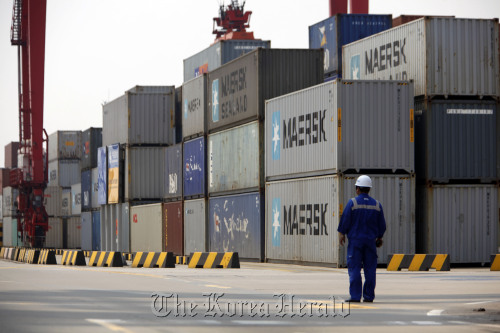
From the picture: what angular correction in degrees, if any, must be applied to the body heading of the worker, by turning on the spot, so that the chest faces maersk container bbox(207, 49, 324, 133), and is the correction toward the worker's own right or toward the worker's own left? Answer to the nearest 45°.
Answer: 0° — they already face it

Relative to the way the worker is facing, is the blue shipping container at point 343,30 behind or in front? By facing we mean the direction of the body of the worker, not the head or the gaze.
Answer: in front

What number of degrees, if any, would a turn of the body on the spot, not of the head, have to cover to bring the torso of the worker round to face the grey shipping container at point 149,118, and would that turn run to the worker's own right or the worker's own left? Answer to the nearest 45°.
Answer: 0° — they already face it

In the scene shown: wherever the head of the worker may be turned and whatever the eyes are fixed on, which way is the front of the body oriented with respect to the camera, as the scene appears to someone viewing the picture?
away from the camera

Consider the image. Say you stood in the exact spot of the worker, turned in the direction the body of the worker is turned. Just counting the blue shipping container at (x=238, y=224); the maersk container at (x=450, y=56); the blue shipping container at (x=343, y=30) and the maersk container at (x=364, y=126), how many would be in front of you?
4

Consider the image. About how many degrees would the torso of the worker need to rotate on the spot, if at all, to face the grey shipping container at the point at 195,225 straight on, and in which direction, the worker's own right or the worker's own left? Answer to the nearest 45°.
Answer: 0° — they already face it

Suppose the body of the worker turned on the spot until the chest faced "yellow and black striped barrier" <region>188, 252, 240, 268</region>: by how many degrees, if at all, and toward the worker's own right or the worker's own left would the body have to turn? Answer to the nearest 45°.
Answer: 0° — they already face it

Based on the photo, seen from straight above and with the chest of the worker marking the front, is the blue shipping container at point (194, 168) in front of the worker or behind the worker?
in front

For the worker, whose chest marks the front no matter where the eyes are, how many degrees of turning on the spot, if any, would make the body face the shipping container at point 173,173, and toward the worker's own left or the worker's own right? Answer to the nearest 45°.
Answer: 0° — they already face it

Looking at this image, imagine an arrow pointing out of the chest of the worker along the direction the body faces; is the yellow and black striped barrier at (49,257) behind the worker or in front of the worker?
in front
